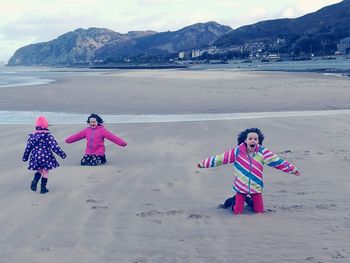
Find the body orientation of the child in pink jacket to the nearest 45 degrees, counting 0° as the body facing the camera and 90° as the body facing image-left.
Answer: approximately 0°

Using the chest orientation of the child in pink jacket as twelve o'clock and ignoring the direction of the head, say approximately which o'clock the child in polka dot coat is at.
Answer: The child in polka dot coat is roughly at 1 o'clock from the child in pink jacket.

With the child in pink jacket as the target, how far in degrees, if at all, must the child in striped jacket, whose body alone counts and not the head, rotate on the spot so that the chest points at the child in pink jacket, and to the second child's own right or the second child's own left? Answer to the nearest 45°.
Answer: approximately 135° to the second child's own right

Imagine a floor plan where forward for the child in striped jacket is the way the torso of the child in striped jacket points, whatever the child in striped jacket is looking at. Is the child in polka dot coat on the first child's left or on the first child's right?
on the first child's right

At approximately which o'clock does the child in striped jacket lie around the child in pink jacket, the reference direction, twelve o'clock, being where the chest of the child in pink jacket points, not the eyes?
The child in striped jacket is roughly at 11 o'clock from the child in pink jacket.

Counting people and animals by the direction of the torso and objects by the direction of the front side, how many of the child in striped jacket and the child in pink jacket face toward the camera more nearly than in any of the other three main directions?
2
